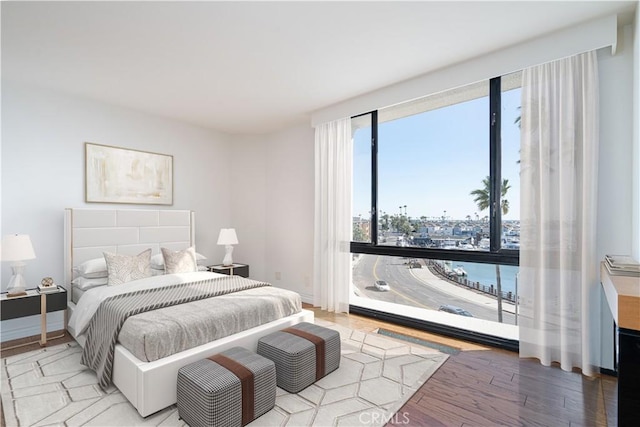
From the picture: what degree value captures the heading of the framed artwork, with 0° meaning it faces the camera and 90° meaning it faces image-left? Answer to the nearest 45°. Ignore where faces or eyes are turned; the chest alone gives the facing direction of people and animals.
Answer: approximately 315°

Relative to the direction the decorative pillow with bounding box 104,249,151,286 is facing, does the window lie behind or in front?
in front

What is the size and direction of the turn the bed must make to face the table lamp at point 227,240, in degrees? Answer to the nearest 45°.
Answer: approximately 90° to its left
